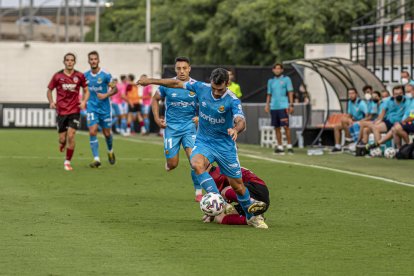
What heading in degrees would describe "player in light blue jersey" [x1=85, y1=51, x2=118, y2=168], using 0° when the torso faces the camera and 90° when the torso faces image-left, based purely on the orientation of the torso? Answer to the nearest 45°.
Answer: approximately 0°

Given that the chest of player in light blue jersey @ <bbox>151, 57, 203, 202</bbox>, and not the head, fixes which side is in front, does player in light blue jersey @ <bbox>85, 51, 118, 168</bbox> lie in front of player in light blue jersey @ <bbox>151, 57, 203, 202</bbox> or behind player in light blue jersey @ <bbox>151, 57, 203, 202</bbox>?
behind

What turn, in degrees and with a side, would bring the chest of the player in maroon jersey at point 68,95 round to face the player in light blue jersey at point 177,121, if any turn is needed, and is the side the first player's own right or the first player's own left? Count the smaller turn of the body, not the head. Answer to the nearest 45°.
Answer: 0° — they already face them

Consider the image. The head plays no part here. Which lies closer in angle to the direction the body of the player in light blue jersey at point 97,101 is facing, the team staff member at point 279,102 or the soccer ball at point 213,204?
the soccer ball

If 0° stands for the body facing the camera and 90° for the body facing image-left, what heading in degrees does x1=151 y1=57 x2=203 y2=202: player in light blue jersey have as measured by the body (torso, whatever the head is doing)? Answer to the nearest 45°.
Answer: approximately 0°

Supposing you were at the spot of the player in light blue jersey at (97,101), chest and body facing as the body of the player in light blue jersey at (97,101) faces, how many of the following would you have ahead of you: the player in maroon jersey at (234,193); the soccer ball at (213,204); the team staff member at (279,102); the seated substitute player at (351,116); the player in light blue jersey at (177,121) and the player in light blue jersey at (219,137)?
4

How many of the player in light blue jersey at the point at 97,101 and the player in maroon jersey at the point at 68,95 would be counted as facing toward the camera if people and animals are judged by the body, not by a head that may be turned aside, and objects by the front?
2
